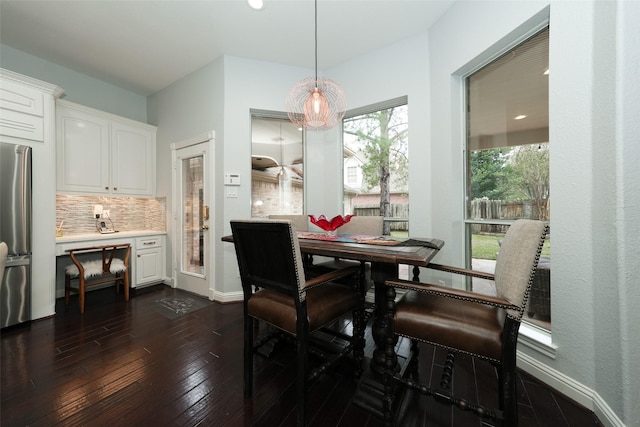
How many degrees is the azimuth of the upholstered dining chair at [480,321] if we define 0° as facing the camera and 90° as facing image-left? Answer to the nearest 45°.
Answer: approximately 90°

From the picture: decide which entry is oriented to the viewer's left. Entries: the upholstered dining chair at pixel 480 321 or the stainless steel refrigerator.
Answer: the upholstered dining chair

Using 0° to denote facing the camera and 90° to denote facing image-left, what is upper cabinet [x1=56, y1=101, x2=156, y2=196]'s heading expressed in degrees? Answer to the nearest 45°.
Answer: approximately 315°

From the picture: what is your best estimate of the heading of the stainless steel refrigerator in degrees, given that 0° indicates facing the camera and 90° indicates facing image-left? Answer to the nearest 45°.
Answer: approximately 315°

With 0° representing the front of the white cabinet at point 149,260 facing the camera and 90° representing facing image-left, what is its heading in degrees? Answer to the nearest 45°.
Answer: approximately 315°

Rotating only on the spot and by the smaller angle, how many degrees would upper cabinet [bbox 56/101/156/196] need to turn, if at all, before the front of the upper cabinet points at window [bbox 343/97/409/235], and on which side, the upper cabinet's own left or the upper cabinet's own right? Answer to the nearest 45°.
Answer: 0° — it already faces it

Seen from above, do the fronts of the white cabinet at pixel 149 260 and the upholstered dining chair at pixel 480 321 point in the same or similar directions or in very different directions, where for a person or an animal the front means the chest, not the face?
very different directions

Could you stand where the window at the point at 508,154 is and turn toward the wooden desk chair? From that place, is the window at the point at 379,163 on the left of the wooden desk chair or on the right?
right

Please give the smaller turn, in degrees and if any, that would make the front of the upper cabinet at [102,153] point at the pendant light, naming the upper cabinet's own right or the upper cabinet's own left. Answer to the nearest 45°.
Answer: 0° — it already faces it

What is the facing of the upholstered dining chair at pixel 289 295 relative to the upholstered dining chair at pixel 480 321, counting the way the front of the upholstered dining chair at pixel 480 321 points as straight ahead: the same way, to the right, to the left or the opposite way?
to the right
